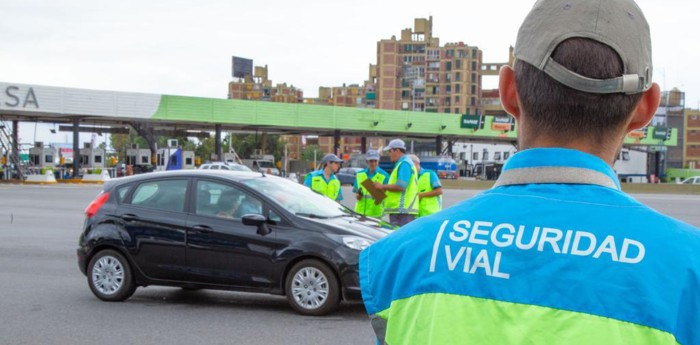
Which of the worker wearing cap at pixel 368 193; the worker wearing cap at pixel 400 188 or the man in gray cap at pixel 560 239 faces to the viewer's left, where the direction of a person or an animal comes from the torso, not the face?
the worker wearing cap at pixel 400 188

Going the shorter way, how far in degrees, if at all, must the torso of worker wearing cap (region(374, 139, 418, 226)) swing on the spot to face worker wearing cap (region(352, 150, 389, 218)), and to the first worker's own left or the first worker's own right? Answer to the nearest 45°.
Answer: approximately 45° to the first worker's own right

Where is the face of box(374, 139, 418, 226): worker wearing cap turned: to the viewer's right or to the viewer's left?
to the viewer's left

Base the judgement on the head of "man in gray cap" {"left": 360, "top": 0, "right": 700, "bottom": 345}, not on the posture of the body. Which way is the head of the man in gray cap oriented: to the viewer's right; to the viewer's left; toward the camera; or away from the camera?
away from the camera

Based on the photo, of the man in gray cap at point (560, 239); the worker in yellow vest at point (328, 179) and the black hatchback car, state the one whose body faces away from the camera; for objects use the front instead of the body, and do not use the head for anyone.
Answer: the man in gray cap

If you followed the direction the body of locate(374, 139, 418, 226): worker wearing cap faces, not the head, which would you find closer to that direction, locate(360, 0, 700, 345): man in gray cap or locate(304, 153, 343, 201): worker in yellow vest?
the worker in yellow vest

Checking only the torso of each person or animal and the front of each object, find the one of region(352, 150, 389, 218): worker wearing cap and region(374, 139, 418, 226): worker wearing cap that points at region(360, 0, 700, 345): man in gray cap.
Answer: region(352, 150, 389, 218): worker wearing cap

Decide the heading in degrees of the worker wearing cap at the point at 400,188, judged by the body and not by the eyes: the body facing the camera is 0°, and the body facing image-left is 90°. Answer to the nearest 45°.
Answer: approximately 90°

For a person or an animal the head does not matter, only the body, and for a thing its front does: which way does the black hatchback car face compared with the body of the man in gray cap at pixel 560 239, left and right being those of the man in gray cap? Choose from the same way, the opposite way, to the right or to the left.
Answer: to the right

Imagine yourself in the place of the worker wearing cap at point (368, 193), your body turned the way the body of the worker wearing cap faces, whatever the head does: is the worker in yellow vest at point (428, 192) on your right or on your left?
on your left

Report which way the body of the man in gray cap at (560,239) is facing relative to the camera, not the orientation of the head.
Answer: away from the camera
